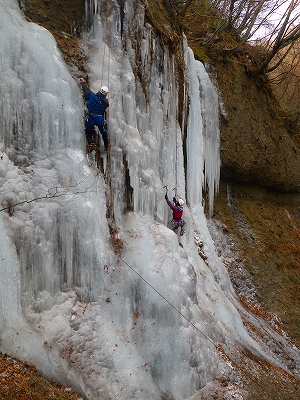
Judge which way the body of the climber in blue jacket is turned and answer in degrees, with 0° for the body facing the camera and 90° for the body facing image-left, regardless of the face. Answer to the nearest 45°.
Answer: approximately 180°
